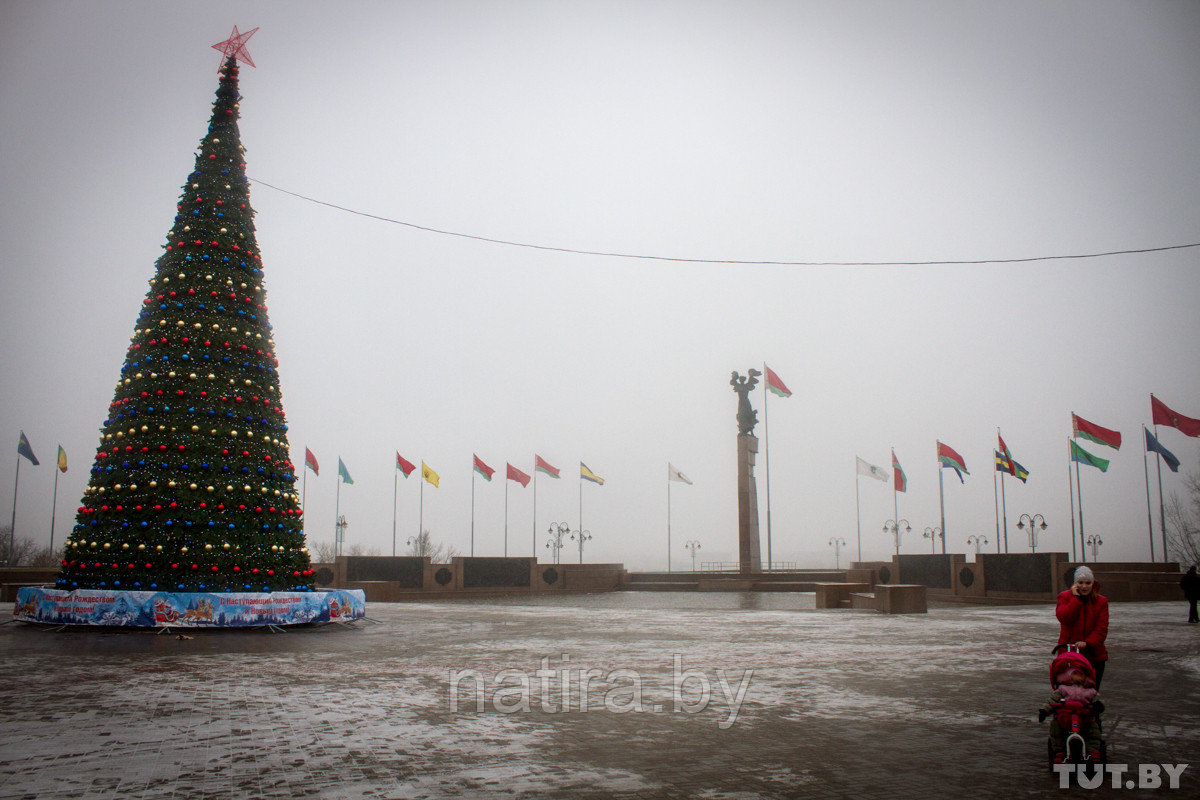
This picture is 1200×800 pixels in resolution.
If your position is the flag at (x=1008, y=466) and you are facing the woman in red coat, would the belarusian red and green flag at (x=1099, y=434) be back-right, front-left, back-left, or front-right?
front-left

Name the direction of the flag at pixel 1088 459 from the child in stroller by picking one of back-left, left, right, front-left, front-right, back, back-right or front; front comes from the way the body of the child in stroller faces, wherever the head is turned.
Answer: back

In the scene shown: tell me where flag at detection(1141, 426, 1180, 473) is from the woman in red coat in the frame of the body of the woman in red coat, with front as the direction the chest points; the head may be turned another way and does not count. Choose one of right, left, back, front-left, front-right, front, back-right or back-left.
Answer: back

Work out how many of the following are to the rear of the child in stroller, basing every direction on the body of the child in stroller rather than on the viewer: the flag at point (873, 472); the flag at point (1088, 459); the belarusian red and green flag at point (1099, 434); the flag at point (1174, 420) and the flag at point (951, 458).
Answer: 5

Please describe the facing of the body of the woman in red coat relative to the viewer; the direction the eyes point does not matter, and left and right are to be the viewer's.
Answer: facing the viewer

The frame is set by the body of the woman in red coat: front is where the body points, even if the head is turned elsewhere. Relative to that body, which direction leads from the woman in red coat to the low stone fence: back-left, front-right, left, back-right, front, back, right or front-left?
back-right

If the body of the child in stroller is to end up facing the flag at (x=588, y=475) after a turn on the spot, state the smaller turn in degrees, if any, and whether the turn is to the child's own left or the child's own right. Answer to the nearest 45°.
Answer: approximately 135° to the child's own right

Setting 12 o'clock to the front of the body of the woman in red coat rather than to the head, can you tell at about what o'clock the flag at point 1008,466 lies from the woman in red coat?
The flag is roughly at 6 o'clock from the woman in red coat.

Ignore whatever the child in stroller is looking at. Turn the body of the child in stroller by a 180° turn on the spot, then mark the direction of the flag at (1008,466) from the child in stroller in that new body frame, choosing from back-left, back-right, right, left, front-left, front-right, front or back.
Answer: front

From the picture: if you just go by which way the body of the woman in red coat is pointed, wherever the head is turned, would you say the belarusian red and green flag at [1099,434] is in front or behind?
behind

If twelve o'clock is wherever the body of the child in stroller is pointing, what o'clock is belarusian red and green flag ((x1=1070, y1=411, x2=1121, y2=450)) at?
The belarusian red and green flag is roughly at 6 o'clock from the child in stroller.

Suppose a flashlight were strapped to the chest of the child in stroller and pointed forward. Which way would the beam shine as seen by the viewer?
toward the camera

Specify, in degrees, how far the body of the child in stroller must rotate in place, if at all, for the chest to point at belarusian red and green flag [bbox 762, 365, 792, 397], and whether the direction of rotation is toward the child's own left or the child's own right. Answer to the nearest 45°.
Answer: approximately 180°

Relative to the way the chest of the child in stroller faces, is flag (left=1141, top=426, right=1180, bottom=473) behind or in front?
behind

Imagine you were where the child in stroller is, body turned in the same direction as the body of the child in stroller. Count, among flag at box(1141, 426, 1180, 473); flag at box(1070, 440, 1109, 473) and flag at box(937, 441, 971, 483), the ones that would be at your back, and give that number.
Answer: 3
